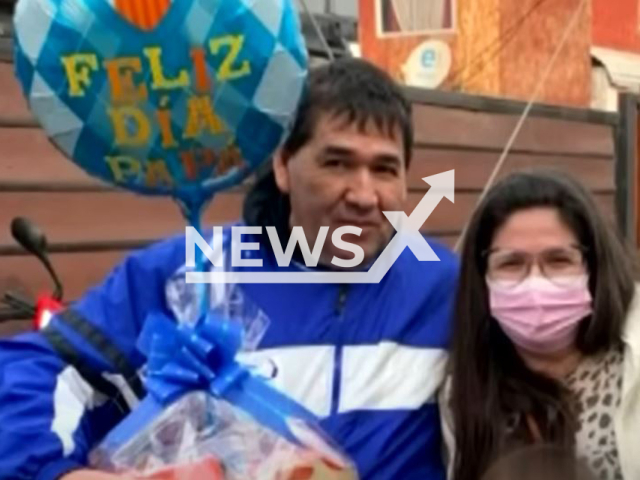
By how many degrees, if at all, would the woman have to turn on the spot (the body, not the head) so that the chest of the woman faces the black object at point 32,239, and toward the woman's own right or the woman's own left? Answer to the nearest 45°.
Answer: approximately 135° to the woman's own right

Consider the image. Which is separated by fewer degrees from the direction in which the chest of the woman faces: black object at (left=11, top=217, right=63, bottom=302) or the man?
the man

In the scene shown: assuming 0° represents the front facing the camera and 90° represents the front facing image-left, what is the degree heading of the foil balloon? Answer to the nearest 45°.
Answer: approximately 0°

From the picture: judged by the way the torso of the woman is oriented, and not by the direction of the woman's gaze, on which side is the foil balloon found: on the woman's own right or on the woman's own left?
on the woman's own right

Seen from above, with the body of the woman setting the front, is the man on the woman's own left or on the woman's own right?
on the woman's own right

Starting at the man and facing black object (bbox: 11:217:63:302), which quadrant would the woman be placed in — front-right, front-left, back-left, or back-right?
back-right

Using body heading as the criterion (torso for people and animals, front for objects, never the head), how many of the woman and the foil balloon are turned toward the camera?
2

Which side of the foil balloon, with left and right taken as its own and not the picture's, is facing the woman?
left
